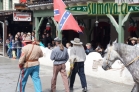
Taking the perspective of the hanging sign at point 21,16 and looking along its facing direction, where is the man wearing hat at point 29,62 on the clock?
The man wearing hat is roughly at 12 o'clock from the hanging sign.

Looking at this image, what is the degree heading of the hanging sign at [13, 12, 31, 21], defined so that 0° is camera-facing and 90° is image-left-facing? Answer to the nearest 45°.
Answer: approximately 0°

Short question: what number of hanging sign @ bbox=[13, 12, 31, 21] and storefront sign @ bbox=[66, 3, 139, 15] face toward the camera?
2

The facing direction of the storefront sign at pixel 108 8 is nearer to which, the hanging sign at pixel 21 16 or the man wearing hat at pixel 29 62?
the man wearing hat

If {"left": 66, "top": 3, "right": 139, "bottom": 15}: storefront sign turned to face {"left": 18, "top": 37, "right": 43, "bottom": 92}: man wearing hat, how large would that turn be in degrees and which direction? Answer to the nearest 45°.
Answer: approximately 45° to its right

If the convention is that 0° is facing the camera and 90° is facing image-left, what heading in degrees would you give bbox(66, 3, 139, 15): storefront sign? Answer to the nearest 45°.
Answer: approximately 0°

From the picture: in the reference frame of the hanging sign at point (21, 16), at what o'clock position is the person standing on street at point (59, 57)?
The person standing on street is roughly at 12 o'clock from the hanging sign.
